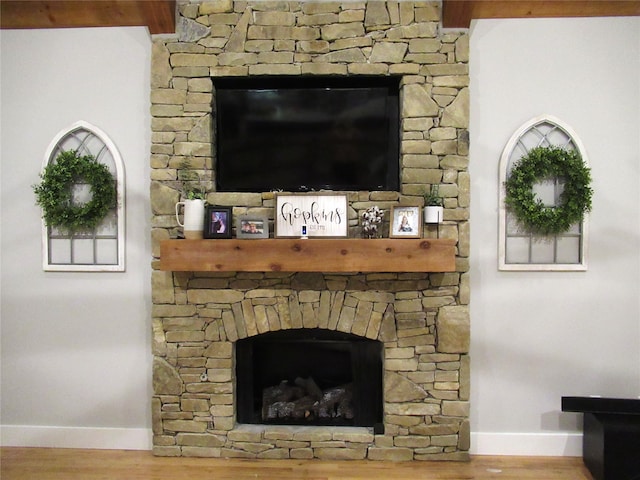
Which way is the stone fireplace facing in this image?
toward the camera

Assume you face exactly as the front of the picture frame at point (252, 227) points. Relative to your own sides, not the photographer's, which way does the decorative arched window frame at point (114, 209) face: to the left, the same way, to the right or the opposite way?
the same way

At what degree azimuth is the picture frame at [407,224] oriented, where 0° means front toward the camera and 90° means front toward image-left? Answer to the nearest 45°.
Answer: approximately 0°

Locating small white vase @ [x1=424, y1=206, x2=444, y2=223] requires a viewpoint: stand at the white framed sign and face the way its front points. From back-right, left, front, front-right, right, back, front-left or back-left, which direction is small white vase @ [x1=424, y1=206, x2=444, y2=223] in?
left

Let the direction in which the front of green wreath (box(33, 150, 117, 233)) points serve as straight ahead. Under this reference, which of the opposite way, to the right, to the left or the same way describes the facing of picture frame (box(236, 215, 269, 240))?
the same way

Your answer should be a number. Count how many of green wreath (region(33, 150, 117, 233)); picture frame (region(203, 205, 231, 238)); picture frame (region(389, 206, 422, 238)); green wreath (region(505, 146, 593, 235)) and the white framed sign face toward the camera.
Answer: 5

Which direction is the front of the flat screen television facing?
toward the camera

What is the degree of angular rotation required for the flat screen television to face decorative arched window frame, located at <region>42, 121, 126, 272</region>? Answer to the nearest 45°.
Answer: approximately 90° to its right

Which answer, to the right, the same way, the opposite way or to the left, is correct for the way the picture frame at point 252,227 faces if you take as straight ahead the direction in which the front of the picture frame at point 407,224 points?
the same way

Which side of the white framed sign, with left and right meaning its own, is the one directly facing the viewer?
front

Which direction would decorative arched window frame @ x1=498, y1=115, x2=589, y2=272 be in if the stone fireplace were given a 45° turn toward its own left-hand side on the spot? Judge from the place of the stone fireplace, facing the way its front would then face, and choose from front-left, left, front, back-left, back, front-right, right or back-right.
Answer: front-left

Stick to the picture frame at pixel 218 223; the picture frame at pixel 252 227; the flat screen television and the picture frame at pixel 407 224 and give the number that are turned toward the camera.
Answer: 4

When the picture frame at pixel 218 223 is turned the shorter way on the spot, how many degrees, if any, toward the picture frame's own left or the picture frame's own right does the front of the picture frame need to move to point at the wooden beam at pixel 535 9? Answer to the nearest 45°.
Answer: approximately 90° to the picture frame's own left
